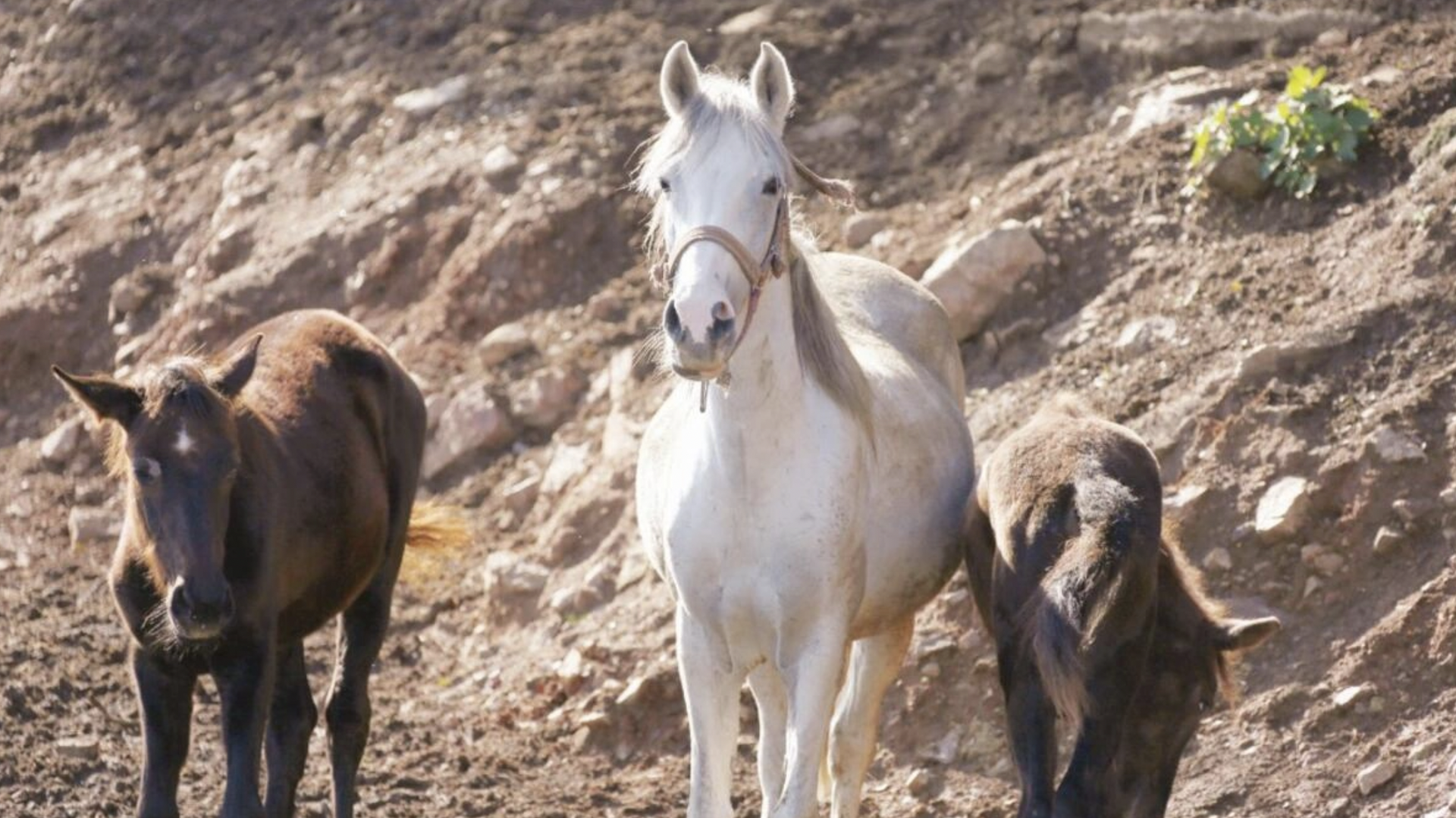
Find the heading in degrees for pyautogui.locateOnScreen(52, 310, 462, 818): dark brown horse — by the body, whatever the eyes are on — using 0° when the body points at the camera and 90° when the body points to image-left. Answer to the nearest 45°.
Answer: approximately 45°

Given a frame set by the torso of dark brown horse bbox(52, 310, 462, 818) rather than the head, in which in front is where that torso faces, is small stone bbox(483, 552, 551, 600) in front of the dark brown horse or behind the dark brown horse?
behind

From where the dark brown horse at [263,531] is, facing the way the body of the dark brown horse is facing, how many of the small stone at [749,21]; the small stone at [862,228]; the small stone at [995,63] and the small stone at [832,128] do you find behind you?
4

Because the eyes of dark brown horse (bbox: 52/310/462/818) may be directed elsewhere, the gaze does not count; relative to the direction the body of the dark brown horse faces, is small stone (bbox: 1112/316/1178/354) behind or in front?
behind

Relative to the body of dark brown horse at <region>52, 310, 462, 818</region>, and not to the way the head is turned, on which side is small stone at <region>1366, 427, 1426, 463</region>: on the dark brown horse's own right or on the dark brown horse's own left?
on the dark brown horse's own left

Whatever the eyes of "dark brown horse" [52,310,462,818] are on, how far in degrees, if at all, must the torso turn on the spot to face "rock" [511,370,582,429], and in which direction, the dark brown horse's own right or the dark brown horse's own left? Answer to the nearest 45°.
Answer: approximately 180°

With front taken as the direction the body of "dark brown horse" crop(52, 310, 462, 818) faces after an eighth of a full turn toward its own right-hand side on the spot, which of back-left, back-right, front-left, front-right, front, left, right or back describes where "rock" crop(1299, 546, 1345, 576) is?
back

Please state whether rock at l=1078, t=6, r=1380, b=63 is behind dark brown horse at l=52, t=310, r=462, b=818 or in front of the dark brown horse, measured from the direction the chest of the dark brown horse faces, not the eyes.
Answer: behind

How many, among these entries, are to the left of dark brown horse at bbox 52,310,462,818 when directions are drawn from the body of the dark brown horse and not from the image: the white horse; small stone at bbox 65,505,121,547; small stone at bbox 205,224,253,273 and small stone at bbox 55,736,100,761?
1

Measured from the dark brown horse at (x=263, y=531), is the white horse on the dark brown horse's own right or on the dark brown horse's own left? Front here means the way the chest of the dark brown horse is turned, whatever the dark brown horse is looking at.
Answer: on the dark brown horse's own left

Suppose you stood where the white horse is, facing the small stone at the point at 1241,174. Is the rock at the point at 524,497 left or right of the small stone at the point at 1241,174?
left
